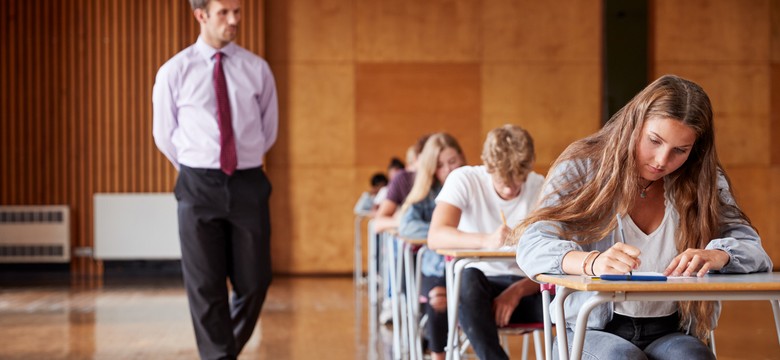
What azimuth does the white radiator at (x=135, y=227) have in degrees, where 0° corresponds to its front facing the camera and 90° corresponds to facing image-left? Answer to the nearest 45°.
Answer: approximately 0°

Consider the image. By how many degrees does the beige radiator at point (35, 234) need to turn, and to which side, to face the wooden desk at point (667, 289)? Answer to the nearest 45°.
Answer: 0° — it already faces it

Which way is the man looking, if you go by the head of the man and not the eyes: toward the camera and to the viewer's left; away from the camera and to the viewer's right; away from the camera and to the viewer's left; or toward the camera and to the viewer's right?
toward the camera and to the viewer's right

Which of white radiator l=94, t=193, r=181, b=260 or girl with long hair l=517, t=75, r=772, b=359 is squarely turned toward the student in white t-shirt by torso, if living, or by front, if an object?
the white radiator

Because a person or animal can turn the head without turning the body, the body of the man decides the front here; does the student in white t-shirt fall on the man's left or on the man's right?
on the man's left

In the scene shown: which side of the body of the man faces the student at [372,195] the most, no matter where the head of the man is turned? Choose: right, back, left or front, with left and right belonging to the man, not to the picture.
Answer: back

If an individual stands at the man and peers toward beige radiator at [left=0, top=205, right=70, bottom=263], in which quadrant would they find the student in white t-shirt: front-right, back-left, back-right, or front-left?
back-right

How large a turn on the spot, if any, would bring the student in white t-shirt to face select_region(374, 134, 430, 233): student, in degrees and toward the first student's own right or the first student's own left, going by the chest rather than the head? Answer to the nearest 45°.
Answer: approximately 180°

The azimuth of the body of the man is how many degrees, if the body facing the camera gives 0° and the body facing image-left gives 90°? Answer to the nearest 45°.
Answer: approximately 0°

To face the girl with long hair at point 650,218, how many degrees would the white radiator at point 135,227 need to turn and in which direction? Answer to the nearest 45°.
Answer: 0° — it already faces them

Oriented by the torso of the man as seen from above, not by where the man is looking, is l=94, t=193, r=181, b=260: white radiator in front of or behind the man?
behind
